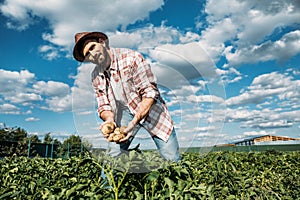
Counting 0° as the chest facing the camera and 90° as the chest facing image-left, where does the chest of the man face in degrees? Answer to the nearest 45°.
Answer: approximately 45°
